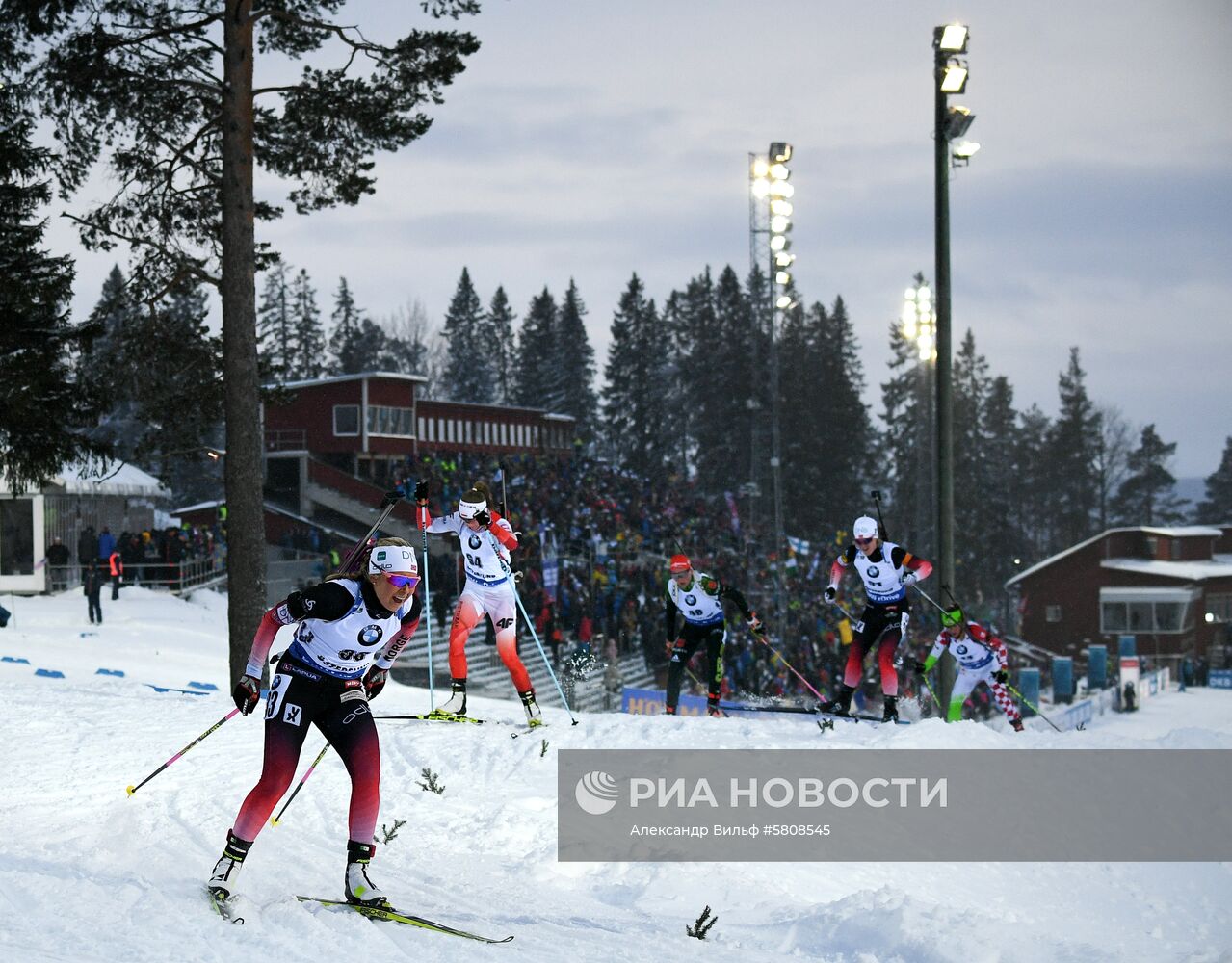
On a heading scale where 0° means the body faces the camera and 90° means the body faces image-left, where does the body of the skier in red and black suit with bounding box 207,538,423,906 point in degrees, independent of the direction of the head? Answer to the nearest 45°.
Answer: approximately 315°

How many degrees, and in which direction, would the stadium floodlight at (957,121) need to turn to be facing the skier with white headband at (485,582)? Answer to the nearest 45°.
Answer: approximately 135° to its right

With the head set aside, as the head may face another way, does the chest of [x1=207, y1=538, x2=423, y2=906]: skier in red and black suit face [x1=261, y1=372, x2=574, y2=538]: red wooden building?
no

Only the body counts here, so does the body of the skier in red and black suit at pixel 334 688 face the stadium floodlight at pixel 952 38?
no

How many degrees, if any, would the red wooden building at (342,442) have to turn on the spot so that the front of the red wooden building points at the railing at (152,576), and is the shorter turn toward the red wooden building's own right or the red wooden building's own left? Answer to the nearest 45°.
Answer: approximately 45° to the red wooden building's own right

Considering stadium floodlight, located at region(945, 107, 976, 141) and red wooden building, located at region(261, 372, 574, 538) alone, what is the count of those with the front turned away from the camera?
1

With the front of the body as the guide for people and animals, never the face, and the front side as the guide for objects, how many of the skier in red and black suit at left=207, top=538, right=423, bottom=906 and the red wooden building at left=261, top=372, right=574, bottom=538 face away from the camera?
0

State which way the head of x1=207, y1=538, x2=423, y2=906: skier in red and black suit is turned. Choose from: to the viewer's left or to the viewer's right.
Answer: to the viewer's right

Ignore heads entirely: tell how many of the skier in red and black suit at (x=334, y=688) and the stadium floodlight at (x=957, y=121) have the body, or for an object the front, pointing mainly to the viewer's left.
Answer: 0

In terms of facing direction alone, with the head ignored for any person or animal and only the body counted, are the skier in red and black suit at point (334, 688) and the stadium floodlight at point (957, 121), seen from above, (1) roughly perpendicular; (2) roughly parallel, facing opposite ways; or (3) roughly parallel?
roughly parallel

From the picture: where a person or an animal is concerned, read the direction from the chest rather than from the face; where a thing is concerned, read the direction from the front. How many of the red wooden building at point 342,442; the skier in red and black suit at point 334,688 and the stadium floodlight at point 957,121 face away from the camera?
0
